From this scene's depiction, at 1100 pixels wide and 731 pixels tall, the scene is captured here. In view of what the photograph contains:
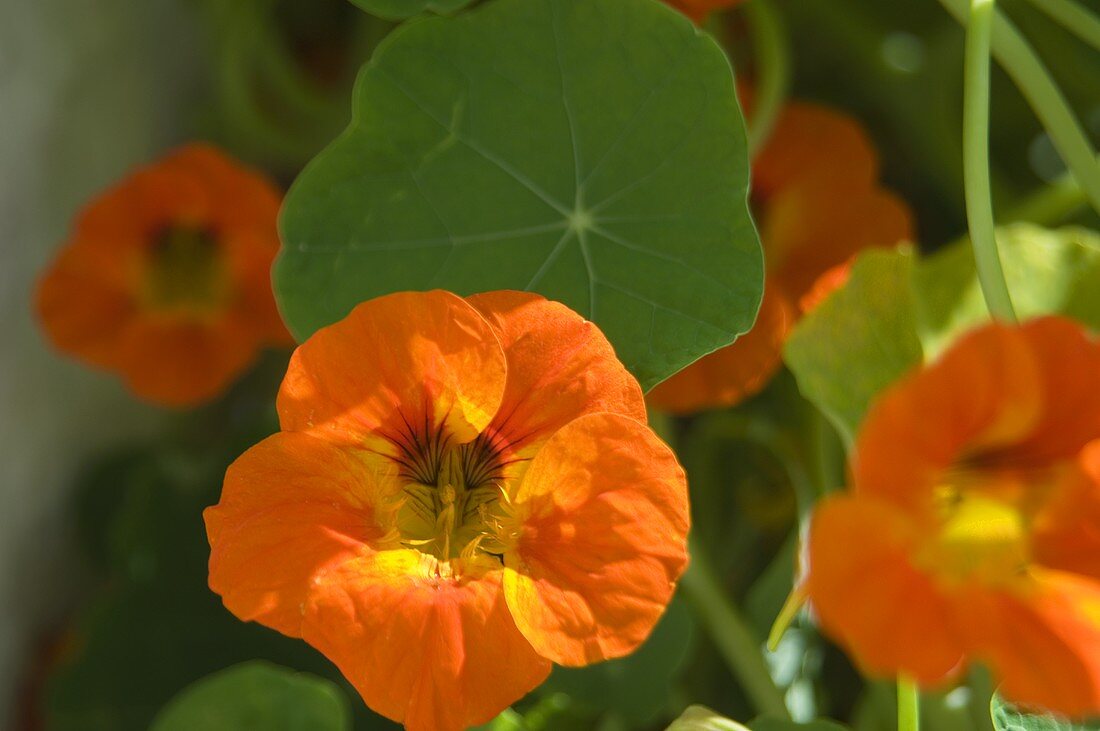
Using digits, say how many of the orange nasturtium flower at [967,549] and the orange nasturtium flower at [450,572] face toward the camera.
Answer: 2

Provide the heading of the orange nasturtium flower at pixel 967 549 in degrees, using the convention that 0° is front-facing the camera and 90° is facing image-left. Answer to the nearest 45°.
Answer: approximately 0°
